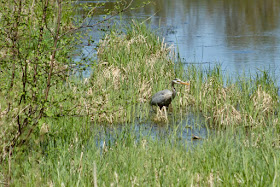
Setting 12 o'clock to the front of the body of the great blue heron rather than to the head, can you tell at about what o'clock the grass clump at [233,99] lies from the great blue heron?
The grass clump is roughly at 12 o'clock from the great blue heron.

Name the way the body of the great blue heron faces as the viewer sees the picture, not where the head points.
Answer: to the viewer's right
